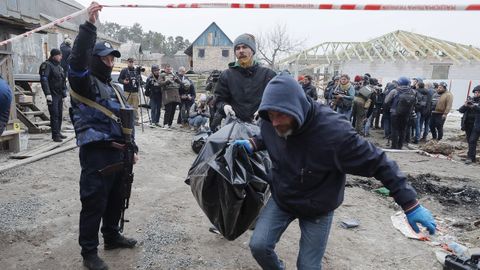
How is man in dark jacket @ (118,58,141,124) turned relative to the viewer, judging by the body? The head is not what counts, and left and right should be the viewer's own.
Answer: facing the viewer

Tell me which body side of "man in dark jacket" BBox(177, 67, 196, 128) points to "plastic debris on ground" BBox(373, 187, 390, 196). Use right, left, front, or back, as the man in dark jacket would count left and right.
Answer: front

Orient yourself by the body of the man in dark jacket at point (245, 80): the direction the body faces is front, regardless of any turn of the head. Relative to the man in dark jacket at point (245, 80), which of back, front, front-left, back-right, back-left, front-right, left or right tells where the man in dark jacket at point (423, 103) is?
back-left

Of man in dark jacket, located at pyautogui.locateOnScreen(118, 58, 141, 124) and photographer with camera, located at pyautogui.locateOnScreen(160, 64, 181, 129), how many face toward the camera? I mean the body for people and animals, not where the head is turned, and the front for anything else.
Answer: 2

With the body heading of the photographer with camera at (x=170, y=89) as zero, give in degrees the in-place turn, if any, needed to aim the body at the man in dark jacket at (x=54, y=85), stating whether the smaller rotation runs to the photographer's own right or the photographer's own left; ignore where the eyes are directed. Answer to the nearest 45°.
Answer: approximately 45° to the photographer's own right

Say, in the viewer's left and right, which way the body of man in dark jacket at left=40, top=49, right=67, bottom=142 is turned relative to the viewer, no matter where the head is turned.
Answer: facing the viewer and to the right of the viewer

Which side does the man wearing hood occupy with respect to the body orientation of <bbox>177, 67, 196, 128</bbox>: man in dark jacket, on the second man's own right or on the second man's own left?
on the second man's own left

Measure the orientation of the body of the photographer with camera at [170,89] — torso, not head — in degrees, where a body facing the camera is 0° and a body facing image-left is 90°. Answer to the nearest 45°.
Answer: approximately 0°

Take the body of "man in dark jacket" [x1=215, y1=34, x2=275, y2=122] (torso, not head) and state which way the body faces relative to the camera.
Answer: toward the camera

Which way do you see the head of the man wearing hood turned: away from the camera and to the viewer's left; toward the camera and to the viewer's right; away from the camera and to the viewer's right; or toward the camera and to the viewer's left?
toward the camera and to the viewer's left

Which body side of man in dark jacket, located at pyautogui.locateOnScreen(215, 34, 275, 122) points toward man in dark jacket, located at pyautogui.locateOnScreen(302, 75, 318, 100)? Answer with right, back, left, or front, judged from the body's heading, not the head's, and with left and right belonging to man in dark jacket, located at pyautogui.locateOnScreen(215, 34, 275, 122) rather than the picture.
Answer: back
